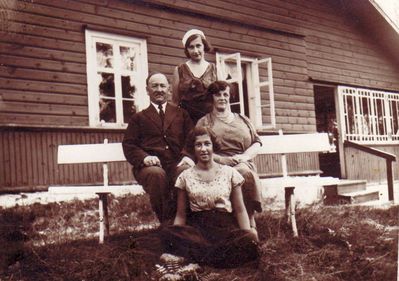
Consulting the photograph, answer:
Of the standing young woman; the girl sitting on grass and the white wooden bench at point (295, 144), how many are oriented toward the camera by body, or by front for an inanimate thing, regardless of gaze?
3

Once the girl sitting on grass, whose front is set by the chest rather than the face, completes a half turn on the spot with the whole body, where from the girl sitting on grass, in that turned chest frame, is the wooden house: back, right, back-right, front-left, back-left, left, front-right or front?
front

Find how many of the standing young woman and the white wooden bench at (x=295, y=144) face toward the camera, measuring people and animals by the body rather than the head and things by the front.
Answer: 2

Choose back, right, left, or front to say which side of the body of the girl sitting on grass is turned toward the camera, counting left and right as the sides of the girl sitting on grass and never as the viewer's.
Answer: front

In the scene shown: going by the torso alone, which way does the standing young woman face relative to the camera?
toward the camera

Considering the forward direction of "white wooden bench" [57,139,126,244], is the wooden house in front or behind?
behind

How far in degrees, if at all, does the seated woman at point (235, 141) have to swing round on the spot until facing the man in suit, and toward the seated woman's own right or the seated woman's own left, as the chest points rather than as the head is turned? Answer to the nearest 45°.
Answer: approximately 90° to the seated woman's own right

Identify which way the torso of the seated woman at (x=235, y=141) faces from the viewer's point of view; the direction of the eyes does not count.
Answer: toward the camera

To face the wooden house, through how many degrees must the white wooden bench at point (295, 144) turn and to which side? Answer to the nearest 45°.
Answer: approximately 135° to its right

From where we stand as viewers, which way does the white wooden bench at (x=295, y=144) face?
facing the viewer
